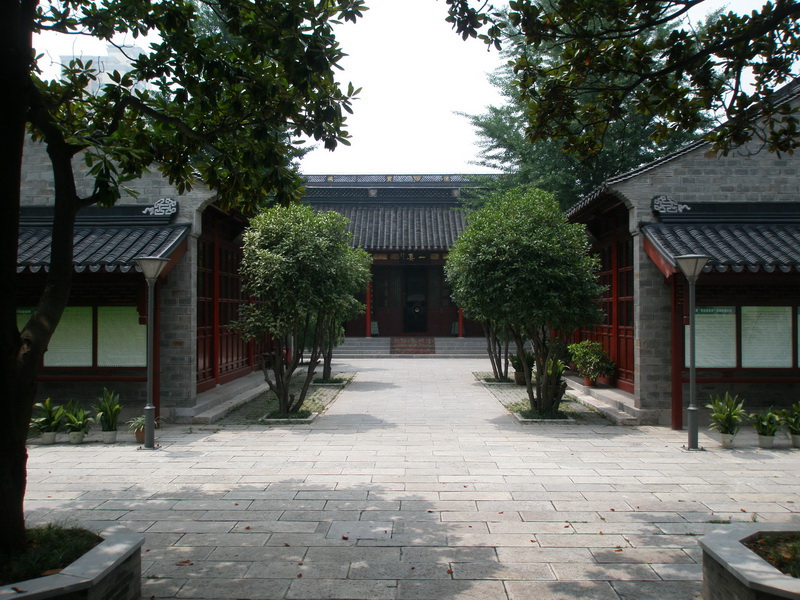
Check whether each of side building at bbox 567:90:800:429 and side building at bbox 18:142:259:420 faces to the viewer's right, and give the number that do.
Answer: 1

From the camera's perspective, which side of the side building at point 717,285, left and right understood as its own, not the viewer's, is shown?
left

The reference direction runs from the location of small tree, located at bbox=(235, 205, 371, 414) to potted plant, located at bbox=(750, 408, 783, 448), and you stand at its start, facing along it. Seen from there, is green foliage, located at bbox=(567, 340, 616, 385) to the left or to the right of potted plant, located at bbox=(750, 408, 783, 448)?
left

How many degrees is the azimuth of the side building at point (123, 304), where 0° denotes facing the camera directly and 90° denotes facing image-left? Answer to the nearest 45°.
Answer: approximately 270°

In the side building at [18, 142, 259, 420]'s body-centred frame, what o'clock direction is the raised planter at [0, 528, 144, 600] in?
The raised planter is roughly at 3 o'clock from the side building.

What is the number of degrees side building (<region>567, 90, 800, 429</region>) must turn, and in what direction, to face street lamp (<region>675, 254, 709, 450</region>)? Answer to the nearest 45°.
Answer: approximately 90° to its left

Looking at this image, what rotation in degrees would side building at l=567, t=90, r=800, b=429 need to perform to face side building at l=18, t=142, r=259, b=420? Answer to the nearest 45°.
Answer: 0° — it already faces it

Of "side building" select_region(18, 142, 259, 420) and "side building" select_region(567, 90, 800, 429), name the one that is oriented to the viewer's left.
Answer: "side building" select_region(567, 90, 800, 429)

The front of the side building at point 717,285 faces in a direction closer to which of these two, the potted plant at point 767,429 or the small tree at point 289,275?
the small tree

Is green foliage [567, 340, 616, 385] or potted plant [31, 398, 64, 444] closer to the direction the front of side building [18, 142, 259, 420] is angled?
the green foliage

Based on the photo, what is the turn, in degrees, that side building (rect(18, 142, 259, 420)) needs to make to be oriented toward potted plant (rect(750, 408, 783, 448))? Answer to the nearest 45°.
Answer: approximately 45° to its right

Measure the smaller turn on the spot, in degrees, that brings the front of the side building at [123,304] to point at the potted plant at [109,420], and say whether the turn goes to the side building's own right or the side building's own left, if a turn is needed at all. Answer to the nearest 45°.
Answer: approximately 90° to the side building's own right

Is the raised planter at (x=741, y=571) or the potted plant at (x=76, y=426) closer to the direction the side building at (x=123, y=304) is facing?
the raised planter

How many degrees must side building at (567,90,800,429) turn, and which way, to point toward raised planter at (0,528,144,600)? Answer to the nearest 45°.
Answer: approximately 90° to its left
